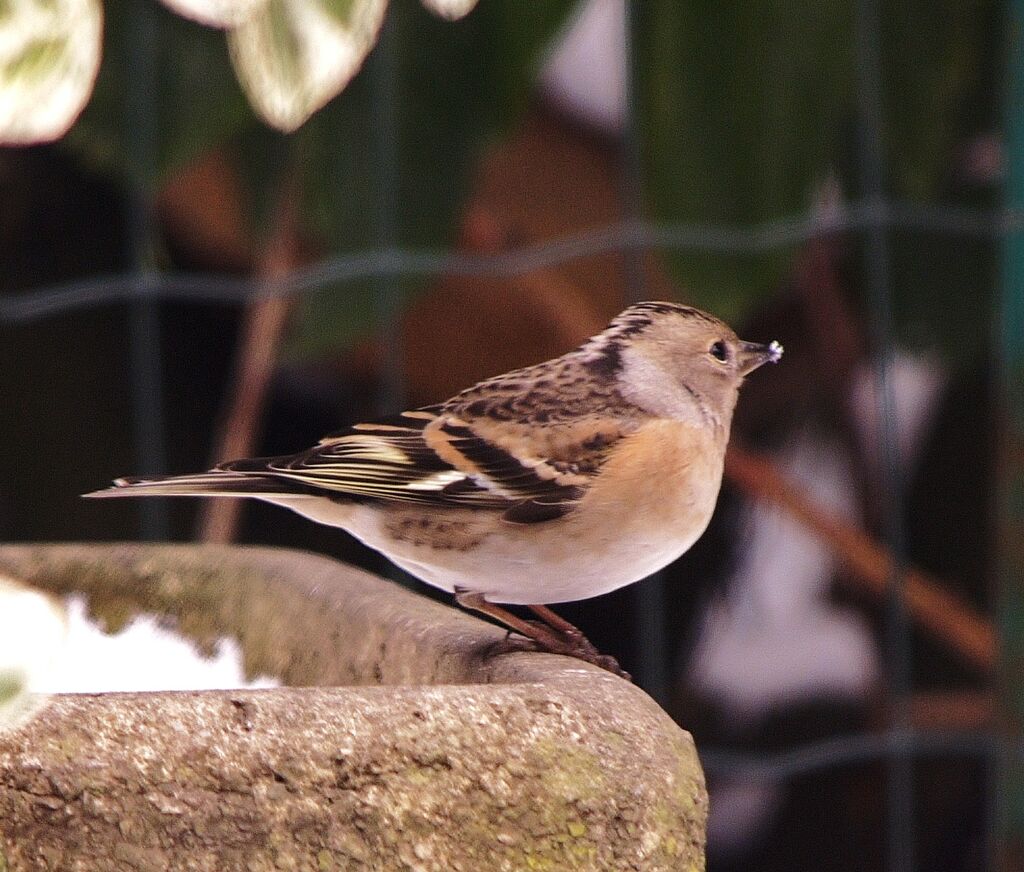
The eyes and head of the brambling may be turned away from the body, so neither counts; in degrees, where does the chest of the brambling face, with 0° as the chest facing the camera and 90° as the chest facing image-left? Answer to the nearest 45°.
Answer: approximately 270°

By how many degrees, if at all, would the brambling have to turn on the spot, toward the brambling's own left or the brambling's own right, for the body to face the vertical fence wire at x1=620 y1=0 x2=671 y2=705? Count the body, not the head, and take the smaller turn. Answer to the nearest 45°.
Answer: approximately 90° to the brambling's own left

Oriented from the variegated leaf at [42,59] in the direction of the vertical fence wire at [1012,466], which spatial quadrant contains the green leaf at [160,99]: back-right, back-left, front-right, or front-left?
front-left

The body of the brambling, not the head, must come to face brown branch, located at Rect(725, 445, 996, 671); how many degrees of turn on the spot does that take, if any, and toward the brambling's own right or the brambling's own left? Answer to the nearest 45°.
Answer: approximately 45° to the brambling's own left

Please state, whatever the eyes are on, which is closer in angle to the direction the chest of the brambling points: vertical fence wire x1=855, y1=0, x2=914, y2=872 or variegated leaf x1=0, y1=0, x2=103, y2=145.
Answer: the vertical fence wire

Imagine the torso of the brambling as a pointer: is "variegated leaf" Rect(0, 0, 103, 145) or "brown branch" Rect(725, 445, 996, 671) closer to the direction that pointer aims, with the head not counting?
the brown branch
